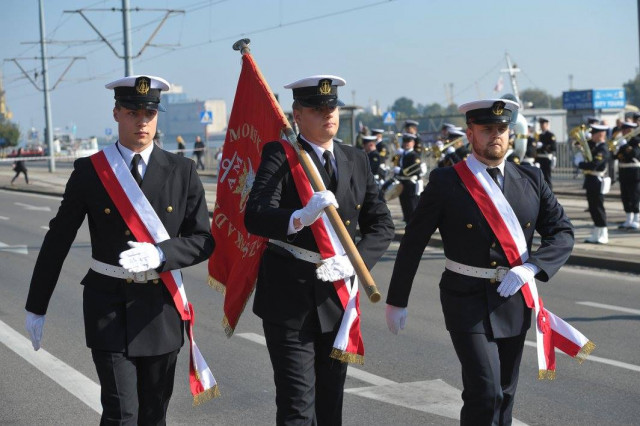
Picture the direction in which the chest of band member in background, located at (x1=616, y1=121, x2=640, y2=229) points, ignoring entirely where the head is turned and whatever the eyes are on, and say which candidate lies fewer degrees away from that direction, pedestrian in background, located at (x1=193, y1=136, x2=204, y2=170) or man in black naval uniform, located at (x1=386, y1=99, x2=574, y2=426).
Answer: the man in black naval uniform

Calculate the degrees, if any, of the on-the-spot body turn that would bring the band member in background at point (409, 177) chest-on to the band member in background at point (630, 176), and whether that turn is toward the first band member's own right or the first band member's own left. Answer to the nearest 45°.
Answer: approximately 90° to the first band member's own left

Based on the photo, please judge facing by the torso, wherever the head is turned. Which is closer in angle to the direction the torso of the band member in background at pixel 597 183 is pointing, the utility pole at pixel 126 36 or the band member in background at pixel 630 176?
the utility pole

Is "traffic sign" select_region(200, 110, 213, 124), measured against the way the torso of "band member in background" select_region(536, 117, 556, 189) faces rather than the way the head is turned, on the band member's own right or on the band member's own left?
on the band member's own right

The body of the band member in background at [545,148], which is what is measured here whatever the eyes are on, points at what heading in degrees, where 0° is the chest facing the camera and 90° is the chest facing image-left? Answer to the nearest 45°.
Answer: approximately 45°

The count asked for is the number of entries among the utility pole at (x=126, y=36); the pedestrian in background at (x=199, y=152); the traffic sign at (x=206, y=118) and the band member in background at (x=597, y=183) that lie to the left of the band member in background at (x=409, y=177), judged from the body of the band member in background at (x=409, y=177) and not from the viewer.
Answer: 1
